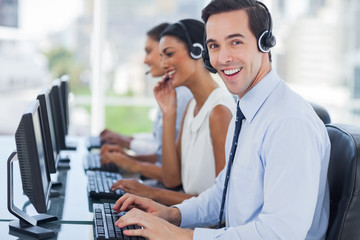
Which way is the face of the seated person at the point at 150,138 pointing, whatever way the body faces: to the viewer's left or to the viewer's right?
to the viewer's left

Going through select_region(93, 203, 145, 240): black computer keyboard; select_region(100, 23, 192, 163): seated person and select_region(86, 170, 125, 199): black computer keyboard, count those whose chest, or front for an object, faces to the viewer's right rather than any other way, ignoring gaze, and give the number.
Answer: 2

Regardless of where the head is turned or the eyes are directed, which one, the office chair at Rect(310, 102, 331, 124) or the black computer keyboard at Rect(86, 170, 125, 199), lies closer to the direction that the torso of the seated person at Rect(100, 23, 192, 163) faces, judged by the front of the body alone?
the black computer keyboard

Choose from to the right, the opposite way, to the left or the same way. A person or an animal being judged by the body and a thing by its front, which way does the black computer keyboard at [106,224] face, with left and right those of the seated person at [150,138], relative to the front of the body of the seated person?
the opposite way

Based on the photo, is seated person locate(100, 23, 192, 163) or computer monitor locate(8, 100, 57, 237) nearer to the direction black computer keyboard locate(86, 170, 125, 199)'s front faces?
the seated person

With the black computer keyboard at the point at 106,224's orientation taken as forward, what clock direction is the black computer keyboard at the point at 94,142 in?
the black computer keyboard at the point at 94,142 is roughly at 9 o'clock from the black computer keyboard at the point at 106,224.

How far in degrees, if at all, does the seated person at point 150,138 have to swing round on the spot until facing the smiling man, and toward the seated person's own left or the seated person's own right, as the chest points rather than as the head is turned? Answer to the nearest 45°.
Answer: approximately 90° to the seated person's own left

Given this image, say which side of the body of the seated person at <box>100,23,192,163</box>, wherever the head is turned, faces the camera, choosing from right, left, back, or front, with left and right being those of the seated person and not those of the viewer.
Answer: left
